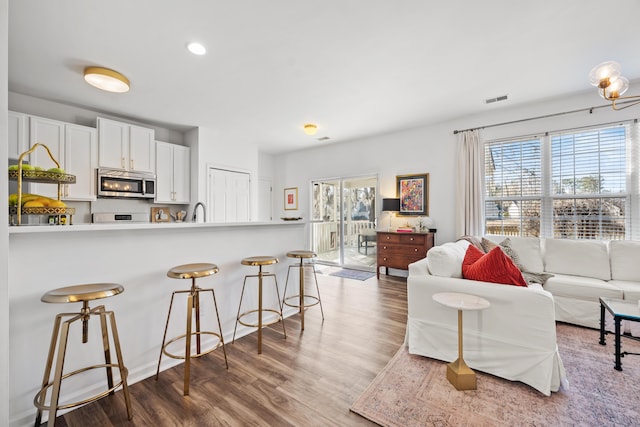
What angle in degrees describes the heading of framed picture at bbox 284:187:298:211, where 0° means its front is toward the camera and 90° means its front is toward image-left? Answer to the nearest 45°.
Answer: approximately 45°

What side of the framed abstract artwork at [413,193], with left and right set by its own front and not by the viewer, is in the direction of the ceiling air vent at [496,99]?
left

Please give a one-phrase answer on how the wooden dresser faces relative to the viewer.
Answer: facing the viewer and to the left of the viewer

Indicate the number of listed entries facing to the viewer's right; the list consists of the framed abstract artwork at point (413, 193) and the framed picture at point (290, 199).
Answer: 0

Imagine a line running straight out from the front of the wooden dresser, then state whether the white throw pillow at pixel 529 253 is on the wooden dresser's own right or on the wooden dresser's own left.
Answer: on the wooden dresser's own left

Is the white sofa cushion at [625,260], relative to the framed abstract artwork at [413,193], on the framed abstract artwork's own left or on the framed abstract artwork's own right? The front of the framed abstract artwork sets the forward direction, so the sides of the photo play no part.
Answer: on the framed abstract artwork's own left

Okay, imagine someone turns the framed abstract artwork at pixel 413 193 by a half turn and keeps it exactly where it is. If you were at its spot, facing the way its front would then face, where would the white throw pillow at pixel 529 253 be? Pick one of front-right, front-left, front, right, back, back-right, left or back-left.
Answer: right

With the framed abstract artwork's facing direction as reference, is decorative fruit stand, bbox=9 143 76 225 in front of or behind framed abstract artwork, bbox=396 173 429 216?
in front

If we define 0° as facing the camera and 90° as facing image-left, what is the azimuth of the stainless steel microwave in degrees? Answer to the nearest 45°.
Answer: approximately 315°

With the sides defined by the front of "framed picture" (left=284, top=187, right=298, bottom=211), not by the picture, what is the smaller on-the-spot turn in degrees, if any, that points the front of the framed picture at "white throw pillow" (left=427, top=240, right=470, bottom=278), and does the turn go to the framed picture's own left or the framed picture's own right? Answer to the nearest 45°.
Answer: approximately 45° to the framed picture's own left

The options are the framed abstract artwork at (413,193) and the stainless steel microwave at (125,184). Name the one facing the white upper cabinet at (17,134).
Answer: the framed abstract artwork
